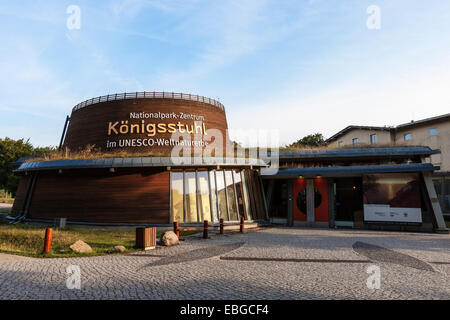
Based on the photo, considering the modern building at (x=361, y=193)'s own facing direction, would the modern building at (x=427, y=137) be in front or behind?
behind

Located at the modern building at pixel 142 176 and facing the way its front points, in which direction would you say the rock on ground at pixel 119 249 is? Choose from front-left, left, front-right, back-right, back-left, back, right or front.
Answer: front

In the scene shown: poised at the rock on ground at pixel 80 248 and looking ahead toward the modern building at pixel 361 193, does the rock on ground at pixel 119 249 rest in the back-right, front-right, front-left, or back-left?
front-right

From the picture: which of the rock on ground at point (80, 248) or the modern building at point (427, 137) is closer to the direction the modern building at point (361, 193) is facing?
the rock on ground

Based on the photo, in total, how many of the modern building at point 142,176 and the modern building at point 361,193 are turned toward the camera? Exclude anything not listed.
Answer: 2

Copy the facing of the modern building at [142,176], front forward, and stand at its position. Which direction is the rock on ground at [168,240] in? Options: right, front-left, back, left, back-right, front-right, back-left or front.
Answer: front

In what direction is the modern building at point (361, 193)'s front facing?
toward the camera

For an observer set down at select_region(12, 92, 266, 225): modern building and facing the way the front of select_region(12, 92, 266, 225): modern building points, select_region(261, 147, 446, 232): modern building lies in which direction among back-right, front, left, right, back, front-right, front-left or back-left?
left

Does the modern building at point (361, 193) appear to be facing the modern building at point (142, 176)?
no

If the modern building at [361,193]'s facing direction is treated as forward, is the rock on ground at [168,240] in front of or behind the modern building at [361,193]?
in front
